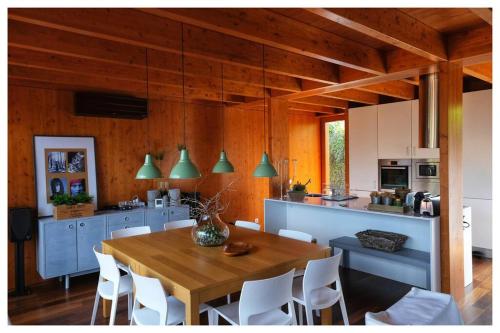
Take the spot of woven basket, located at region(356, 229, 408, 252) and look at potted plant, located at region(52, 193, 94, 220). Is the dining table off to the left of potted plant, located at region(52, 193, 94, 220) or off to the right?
left

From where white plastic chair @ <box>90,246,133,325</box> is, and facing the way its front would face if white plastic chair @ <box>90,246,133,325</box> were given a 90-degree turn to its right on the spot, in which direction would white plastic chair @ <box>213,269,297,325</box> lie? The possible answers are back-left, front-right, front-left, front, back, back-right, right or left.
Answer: front

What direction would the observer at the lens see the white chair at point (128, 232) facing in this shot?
facing the viewer and to the right of the viewer

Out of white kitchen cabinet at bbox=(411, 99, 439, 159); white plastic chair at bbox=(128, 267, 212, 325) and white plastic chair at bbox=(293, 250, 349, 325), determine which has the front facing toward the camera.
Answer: the white kitchen cabinet

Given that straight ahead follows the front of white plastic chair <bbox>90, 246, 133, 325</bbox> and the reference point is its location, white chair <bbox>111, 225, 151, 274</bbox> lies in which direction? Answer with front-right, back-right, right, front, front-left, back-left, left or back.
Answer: front-left

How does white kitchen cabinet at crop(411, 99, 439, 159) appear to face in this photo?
toward the camera

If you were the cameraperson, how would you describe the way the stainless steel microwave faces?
facing the viewer

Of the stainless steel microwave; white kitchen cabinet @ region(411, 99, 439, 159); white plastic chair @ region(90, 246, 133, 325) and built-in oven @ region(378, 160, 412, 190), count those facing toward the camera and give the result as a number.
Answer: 3

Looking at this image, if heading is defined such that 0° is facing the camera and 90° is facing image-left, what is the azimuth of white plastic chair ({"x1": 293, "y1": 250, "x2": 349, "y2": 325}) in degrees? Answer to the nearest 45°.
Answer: approximately 135°

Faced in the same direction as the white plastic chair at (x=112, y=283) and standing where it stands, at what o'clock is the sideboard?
The sideboard is roughly at 10 o'clock from the white plastic chair.

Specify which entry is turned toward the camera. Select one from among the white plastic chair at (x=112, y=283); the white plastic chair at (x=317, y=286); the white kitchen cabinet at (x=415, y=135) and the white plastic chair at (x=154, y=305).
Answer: the white kitchen cabinet

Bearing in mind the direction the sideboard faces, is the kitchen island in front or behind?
in front

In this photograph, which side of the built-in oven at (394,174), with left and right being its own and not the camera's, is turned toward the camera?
front

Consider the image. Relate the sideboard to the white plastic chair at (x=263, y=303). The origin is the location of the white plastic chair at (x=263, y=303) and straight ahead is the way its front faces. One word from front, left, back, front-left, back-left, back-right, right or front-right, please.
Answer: front
